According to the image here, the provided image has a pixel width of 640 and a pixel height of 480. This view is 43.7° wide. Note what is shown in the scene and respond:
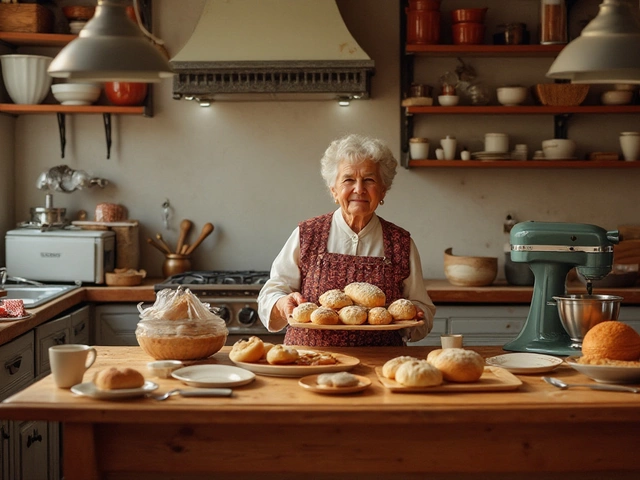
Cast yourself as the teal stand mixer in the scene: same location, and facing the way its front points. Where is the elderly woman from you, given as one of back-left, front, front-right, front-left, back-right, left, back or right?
back

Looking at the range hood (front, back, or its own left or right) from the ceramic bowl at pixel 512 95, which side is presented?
left

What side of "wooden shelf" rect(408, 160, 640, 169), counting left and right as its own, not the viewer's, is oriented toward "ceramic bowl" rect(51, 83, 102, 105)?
right

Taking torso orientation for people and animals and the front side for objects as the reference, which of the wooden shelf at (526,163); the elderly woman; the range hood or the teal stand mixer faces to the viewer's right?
the teal stand mixer

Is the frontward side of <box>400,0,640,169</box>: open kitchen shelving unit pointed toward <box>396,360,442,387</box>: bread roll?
yes

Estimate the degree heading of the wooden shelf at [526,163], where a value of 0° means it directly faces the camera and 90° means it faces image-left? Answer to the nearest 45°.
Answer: approximately 0°

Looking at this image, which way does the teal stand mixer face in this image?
to the viewer's right

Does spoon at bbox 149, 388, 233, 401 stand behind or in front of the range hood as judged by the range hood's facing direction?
in front

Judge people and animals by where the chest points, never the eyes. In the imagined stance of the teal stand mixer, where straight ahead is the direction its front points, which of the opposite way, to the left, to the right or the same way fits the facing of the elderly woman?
to the right
